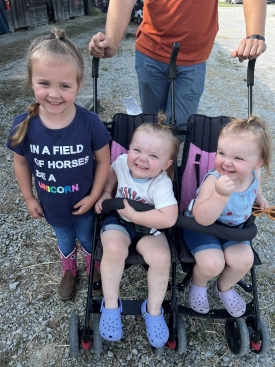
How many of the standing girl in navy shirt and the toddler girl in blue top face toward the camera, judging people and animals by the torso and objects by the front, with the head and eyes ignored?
2

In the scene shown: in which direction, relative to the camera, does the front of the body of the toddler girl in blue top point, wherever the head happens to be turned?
toward the camera

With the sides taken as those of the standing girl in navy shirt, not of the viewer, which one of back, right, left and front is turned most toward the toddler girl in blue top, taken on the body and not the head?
left

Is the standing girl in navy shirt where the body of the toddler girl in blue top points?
no

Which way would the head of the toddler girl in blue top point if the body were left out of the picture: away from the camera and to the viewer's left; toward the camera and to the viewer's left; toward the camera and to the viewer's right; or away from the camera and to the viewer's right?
toward the camera and to the viewer's left

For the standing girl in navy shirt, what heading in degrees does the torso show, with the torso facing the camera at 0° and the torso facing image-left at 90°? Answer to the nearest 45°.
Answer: approximately 0°

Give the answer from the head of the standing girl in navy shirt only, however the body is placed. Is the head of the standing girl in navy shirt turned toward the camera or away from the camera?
toward the camera
